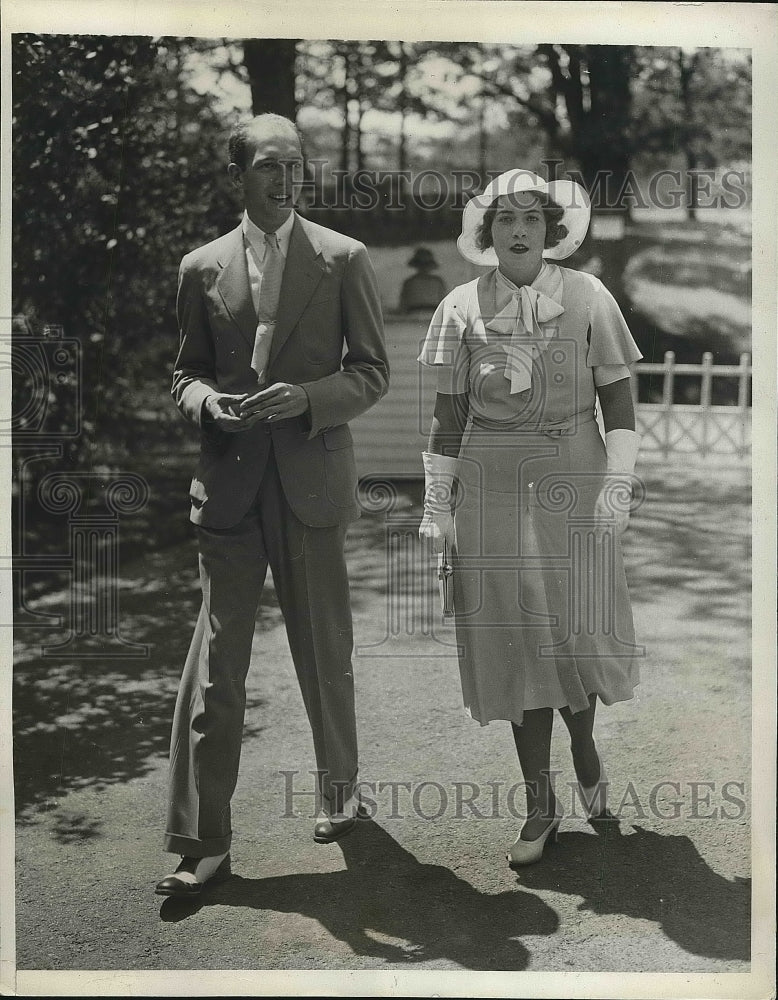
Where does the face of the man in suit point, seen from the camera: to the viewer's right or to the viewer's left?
to the viewer's right

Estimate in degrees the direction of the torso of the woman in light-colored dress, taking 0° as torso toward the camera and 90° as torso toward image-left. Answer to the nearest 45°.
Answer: approximately 0°

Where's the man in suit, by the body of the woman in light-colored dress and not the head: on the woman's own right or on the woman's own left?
on the woman's own right
